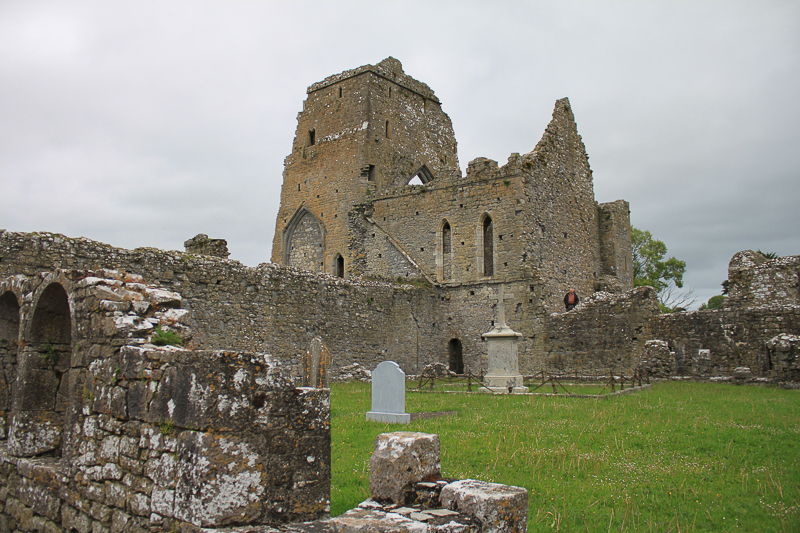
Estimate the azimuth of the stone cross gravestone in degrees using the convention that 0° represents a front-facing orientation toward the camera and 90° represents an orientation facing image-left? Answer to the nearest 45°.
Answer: approximately 0°

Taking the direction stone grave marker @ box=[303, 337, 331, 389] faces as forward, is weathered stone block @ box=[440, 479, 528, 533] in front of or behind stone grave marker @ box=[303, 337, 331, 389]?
in front

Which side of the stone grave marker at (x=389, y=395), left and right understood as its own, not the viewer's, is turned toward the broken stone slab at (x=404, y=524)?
front

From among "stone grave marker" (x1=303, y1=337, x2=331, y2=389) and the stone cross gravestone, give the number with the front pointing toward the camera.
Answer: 2

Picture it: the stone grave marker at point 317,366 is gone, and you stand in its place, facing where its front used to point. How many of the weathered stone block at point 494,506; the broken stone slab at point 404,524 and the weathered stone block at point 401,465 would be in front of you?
3

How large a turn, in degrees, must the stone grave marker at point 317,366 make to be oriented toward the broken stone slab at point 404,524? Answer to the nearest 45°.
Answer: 0° — it already faces it

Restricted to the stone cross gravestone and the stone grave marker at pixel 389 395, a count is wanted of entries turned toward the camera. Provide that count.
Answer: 2

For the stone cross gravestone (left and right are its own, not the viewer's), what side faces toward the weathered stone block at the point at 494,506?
front

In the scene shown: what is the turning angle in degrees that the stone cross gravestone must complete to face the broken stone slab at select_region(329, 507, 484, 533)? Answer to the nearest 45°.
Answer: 0° — it already faces it

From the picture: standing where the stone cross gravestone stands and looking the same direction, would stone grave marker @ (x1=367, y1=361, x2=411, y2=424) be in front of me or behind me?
in front

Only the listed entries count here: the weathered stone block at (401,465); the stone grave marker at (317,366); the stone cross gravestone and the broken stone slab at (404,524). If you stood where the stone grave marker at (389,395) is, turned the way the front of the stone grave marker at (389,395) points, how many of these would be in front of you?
2
